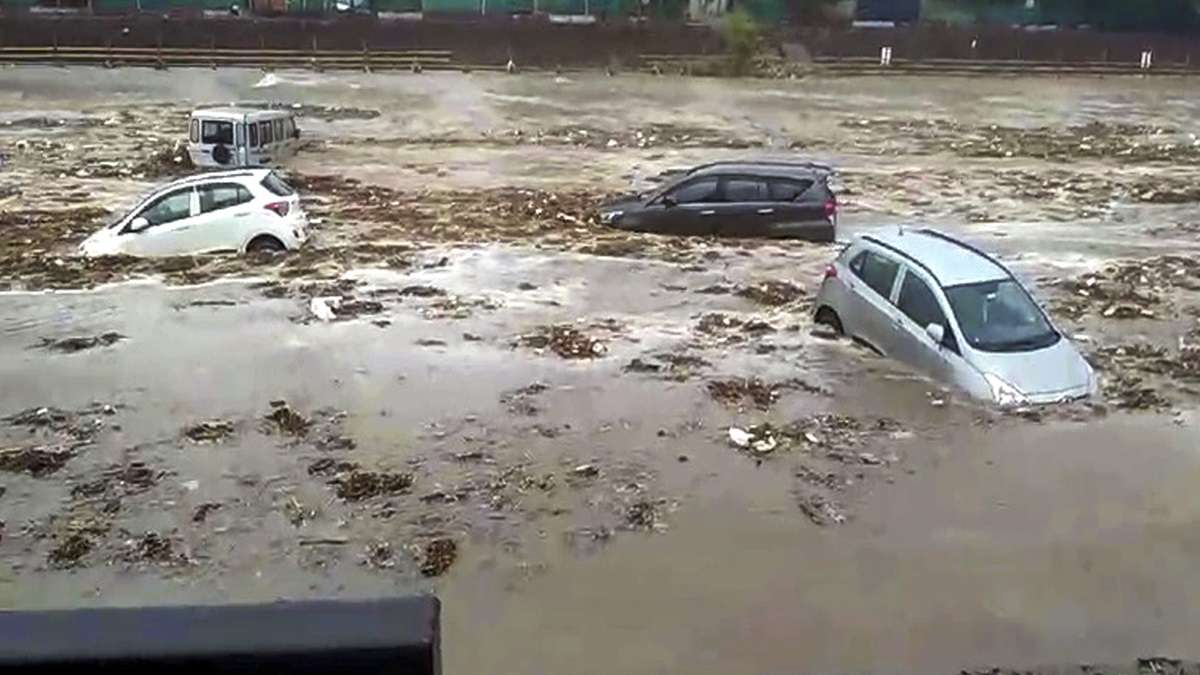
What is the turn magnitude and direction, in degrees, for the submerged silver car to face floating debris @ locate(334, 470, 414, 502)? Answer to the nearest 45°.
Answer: approximately 90° to its right

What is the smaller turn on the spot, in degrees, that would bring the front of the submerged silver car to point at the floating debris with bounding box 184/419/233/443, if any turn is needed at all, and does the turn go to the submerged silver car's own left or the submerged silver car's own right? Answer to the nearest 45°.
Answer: approximately 90° to the submerged silver car's own right

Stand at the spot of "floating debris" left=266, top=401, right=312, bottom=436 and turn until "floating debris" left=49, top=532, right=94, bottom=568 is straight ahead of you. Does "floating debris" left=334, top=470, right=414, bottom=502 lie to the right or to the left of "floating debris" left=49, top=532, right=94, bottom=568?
left

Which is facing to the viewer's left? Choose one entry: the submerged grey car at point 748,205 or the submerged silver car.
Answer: the submerged grey car

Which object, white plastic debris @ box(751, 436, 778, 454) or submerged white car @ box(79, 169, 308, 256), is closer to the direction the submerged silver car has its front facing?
the white plastic debris

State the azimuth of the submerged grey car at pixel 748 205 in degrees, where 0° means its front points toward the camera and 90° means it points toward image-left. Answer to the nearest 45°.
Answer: approximately 90°

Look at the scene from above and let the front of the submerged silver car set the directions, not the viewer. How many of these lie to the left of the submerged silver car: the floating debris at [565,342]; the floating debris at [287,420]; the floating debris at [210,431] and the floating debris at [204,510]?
0

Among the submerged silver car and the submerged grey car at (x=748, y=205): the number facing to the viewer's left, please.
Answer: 1

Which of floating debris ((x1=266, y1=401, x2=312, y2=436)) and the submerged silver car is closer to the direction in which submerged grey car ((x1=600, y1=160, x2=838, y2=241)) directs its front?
the floating debris

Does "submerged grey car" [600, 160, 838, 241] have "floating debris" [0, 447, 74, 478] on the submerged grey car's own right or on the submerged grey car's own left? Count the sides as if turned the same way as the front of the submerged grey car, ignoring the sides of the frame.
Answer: on the submerged grey car's own left

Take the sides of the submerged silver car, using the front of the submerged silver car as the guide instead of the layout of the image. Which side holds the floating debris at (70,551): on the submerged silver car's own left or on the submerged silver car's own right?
on the submerged silver car's own right

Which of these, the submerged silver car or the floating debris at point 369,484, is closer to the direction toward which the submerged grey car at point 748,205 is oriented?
the floating debris

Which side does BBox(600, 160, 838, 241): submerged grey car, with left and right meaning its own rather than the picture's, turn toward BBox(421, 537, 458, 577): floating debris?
left

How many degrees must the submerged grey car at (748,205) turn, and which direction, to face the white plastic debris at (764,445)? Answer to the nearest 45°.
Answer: approximately 90° to its left

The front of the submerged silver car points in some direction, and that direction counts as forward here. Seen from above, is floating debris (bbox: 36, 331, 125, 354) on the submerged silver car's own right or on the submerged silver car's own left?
on the submerged silver car's own right

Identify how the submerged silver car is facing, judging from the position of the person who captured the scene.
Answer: facing the viewer and to the right of the viewer

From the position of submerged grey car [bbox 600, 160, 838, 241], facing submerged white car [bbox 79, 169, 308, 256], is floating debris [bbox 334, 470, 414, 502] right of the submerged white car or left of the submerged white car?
left

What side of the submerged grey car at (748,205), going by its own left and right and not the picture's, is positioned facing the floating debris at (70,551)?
left
